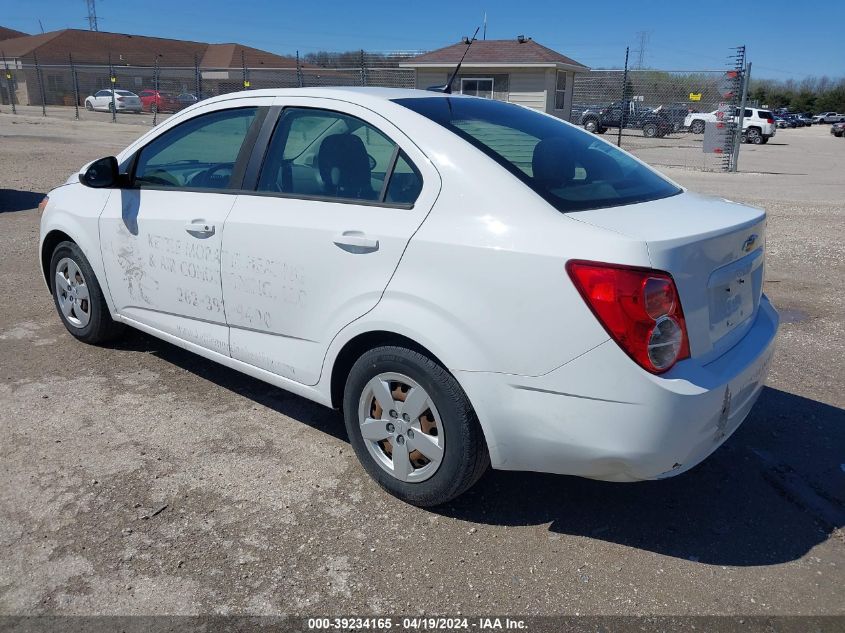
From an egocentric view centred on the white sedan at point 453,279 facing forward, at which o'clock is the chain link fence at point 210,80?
The chain link fence is roughly at 1 o'clock from the white sedan.

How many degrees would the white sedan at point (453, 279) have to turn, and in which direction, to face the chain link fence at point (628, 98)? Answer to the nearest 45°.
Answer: approximately 45° to its right

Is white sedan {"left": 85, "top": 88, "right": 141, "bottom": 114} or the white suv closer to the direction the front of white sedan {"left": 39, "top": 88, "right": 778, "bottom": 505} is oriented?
the white sedan

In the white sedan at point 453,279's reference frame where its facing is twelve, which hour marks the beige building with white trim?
The beige building with white trim is roughly at 2 o'clock from the white sedan.

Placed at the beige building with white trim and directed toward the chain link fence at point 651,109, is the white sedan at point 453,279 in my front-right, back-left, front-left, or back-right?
front-right

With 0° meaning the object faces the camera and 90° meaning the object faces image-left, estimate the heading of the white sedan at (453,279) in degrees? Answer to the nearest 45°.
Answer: approximately 135°

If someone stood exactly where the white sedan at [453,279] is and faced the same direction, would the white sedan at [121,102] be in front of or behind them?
in front

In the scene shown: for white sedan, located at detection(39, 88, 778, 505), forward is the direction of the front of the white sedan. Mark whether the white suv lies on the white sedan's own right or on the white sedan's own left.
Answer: on the white sedan's own right

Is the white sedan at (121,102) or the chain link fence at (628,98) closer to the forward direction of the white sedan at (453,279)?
the white sedan

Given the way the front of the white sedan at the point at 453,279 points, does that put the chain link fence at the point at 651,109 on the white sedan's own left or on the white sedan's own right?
on the white sedan's own right
